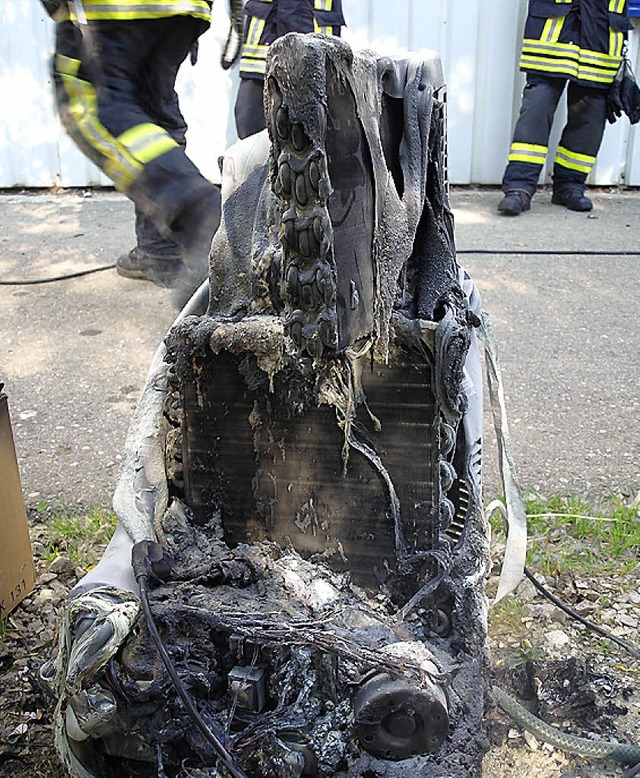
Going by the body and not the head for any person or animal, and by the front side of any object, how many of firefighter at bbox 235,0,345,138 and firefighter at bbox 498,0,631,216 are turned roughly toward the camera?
2

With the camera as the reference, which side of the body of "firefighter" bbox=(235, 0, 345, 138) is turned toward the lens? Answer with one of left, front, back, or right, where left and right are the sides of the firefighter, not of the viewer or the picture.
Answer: front

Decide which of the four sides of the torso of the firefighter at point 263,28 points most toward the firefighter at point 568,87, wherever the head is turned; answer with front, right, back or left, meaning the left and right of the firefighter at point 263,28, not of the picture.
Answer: left

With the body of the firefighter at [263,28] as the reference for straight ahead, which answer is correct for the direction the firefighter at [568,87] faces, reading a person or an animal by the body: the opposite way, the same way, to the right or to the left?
the same way

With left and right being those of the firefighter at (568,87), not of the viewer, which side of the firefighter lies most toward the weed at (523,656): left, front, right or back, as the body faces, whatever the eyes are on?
front

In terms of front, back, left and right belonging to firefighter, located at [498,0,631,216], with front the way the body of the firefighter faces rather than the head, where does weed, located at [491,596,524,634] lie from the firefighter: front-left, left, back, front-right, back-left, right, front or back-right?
front

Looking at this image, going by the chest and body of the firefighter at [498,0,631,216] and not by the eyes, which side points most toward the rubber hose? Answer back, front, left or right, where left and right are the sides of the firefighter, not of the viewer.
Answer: front

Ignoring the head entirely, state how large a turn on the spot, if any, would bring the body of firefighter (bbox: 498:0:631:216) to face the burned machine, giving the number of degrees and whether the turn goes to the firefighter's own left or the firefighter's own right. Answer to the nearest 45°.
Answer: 0° — they already face it

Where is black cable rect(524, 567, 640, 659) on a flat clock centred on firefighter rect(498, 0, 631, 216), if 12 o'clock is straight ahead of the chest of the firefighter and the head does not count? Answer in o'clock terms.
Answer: The black cable is roughly at 12 o'clock from the firefighter.

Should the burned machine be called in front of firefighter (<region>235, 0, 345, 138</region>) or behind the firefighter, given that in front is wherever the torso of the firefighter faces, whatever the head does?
in front

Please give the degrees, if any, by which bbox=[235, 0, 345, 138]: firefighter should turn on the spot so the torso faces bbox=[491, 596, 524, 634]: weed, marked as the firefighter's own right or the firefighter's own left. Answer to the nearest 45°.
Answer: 0° — they already face it

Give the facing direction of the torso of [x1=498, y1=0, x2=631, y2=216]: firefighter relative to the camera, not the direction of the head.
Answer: toward the camera

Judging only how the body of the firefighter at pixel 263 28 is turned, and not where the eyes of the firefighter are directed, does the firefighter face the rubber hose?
yes

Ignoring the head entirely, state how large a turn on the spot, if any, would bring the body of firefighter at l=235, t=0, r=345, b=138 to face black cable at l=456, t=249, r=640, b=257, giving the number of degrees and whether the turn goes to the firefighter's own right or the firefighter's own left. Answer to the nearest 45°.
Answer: approximately 90° to the firefighter's own left

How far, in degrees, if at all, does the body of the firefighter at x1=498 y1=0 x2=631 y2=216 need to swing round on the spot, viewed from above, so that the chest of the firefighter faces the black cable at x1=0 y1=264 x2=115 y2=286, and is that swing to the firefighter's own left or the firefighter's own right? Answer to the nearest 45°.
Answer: approximately 45° to the firefighter's own right
